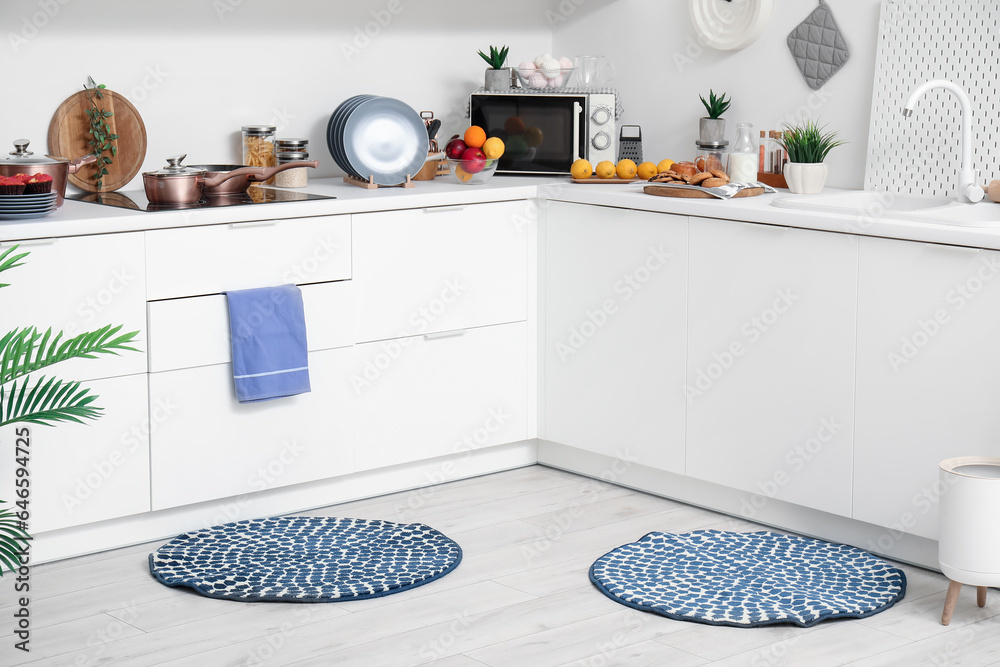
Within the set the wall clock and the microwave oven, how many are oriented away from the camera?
0

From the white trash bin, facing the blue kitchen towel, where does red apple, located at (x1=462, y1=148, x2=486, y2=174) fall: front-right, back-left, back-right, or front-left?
front-right

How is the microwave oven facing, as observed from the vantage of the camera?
facing the viewer

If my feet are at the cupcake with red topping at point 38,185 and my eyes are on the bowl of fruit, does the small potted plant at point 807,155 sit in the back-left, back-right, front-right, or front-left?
front-right

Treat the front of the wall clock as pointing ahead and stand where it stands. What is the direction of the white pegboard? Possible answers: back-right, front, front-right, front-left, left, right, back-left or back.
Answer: left

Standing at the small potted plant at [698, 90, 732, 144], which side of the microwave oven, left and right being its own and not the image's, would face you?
left

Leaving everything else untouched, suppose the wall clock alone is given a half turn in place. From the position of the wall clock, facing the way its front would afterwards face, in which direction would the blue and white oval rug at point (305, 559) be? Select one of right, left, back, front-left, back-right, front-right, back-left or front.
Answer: back

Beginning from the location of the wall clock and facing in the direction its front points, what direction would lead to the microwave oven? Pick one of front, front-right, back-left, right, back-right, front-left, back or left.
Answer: front-right

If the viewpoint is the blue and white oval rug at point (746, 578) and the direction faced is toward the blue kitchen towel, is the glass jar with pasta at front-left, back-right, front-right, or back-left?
front-right

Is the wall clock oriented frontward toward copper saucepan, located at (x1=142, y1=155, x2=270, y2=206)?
yes

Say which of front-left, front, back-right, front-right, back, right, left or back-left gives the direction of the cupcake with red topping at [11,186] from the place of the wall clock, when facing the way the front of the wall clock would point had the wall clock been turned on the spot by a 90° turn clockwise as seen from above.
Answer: left

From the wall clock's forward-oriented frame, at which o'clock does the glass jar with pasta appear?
The glass jar with pasta is roughly at 1 o'clock from the wall clock.

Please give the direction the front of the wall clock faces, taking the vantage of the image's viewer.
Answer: facing the viewer and to the left of the viewer

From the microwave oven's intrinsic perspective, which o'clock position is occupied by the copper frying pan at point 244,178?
The copper frying pan is roughly at 2 o'clock from the microwave oven.

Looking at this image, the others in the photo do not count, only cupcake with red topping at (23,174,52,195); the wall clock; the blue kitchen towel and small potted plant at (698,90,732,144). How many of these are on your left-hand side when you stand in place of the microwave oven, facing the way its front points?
2
